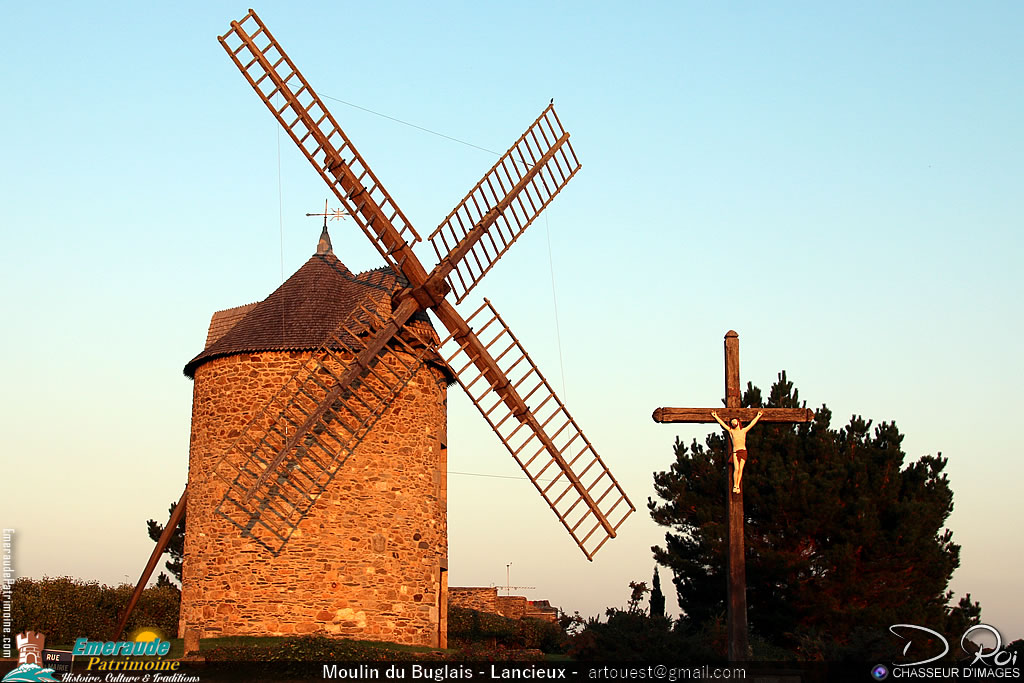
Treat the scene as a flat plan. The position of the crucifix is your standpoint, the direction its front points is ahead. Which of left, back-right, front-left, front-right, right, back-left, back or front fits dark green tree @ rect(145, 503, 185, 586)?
back-right

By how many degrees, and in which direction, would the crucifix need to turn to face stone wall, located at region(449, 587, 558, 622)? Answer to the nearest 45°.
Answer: approximately 180°

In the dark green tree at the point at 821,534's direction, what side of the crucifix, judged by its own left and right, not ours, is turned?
back

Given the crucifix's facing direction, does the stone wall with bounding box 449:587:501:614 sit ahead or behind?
behind

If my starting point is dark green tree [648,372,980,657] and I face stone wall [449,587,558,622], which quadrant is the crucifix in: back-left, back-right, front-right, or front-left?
back-left

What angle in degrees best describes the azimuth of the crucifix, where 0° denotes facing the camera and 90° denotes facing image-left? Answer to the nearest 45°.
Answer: approximately 0°
